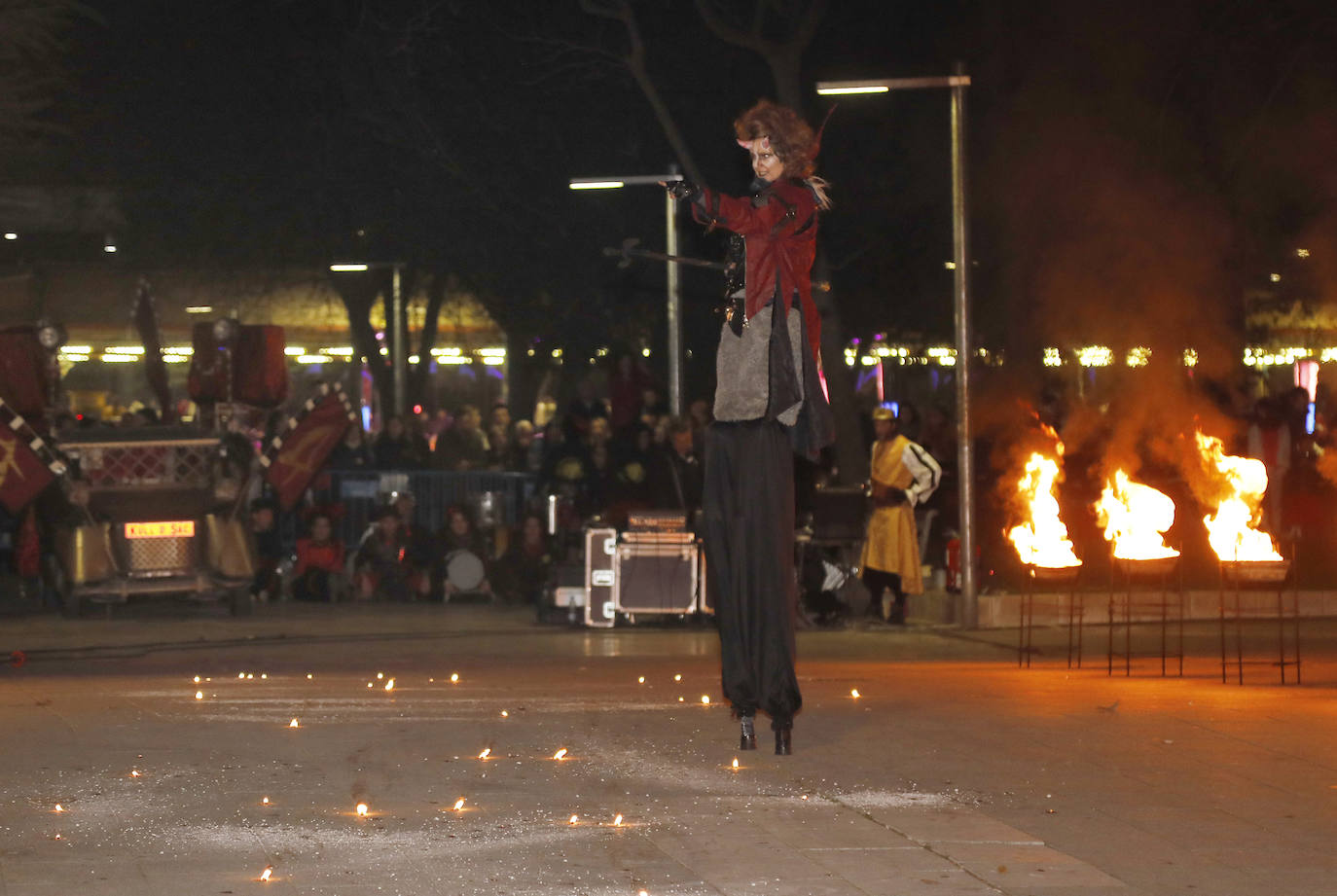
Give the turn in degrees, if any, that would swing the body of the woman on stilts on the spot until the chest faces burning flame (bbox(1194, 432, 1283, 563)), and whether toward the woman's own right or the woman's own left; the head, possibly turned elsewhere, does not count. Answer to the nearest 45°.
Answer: approximately 135° to the woman's own right

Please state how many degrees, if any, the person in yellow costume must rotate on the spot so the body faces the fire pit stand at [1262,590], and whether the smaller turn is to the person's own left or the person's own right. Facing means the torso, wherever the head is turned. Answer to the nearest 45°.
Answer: approximately 135° to the person's own left

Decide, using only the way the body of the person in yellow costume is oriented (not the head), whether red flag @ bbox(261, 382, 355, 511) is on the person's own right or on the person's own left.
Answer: on the person's own right

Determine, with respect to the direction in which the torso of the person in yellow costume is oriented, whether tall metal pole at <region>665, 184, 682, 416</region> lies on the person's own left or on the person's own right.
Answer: on the person's own right

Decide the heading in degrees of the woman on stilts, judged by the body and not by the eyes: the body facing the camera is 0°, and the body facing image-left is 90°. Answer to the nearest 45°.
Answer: approximately 90°

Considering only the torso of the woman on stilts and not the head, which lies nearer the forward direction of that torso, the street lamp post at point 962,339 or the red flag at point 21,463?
the red flag
